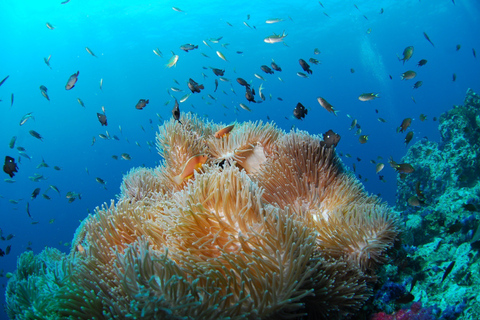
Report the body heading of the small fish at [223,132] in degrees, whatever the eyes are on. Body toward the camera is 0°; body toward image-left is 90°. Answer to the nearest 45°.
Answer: approximately 90°
